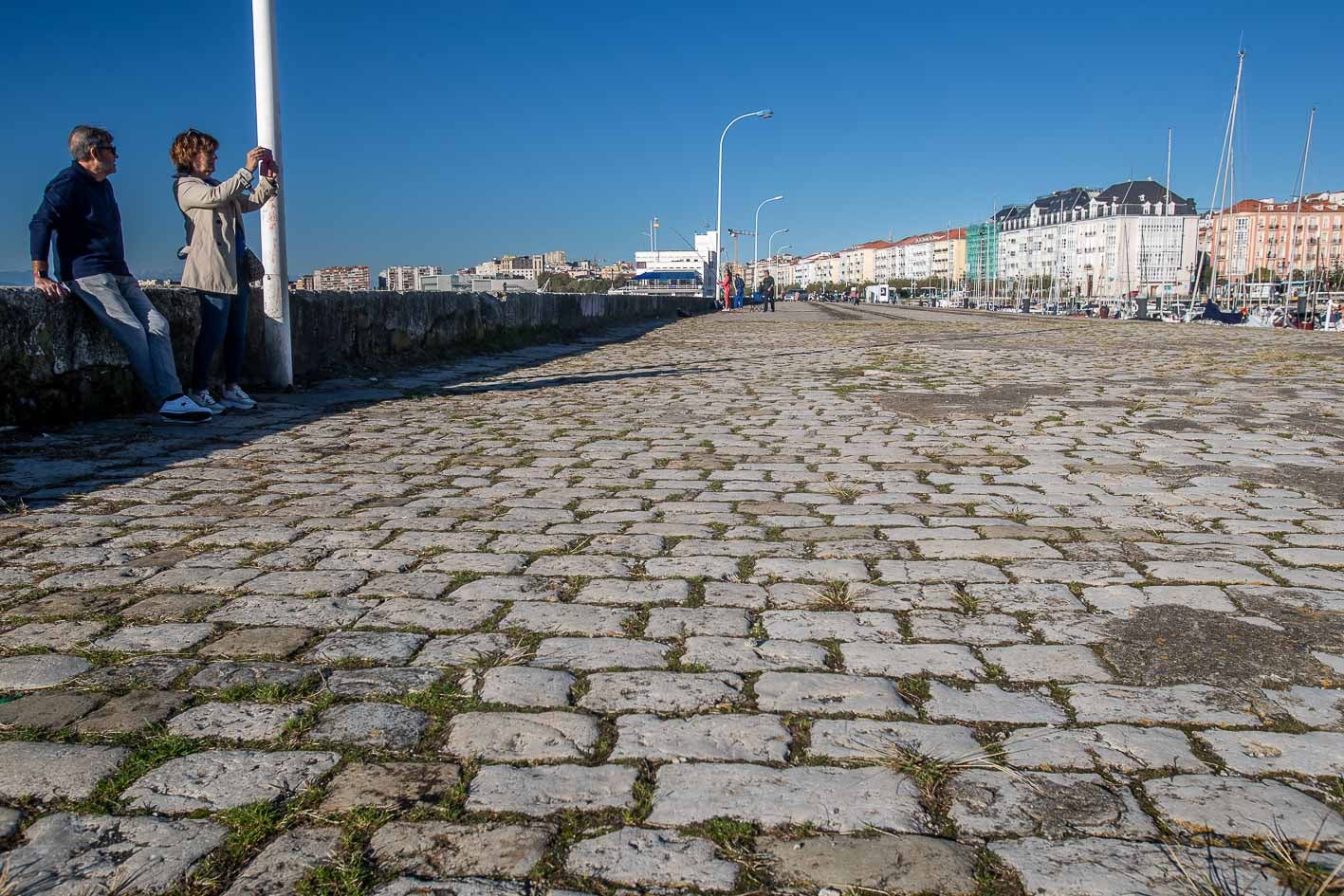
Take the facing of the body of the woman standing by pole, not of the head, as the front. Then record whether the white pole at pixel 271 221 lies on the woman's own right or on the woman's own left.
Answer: on the woman's own left

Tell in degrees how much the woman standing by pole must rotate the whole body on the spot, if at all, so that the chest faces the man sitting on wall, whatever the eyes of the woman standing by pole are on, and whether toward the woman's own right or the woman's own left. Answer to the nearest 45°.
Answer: approximately 135° to the woman's own right

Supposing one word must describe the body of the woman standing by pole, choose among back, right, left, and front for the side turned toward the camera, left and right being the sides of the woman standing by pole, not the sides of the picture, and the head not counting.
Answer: right

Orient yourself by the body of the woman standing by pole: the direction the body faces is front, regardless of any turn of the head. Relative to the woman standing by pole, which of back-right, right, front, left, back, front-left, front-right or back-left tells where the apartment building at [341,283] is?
left

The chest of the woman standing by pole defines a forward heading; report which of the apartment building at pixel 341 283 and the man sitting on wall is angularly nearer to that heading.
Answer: the apartment building

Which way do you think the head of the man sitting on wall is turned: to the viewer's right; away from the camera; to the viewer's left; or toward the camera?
to the viewer's right

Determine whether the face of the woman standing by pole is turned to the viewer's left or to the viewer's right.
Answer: to the viewer's right

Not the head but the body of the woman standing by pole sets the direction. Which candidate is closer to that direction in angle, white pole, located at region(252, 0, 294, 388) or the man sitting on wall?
the white pole
